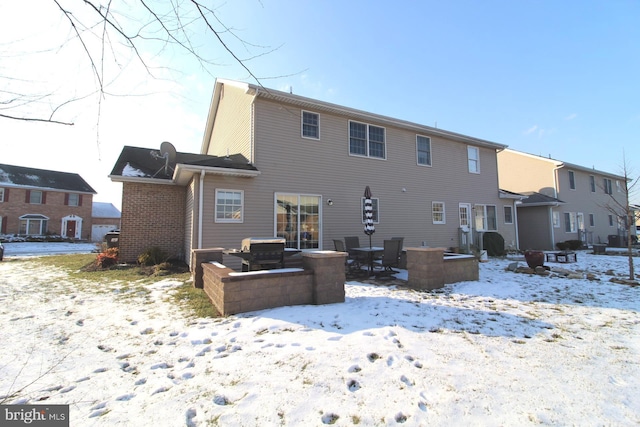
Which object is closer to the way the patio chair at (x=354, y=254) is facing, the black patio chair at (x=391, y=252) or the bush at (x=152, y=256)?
the black patio chair

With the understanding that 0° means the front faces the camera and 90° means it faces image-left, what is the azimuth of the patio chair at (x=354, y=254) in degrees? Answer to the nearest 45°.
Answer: approximately 315°

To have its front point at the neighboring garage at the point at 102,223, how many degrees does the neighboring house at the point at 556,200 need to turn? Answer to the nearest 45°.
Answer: approximately 90° to its left

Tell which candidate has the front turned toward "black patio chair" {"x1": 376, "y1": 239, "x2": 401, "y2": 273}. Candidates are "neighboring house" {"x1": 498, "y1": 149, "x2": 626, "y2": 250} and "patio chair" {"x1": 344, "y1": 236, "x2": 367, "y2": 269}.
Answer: the patio chair

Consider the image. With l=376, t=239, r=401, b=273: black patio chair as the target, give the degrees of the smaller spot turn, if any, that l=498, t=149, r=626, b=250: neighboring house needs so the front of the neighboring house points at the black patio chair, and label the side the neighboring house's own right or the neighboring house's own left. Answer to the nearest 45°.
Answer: approximately 135° to the neighboring house's own left

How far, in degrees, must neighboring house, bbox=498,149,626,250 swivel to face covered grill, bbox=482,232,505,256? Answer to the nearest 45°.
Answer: approximately 135° to its left

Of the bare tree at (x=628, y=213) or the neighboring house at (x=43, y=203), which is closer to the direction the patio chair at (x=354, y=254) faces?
the bare tree

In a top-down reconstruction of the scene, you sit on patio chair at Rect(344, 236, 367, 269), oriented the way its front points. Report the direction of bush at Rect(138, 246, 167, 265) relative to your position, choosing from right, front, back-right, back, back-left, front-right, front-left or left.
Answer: back-right

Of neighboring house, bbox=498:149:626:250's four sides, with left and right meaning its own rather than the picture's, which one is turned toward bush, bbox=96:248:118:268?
left

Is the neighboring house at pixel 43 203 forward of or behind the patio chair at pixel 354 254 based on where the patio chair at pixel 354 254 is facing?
behind

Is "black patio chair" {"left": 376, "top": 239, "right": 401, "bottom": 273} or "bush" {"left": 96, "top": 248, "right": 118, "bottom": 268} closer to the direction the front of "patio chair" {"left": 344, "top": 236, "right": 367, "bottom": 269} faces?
the black patio chair

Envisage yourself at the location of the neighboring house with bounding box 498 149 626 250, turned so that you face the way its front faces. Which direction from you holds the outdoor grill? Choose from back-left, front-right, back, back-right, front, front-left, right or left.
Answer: back-left

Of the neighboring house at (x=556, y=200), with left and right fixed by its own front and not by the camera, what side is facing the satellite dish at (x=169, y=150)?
left

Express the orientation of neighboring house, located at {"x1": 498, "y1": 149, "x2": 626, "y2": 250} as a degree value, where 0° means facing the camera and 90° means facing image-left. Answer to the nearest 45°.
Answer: approximately 135°

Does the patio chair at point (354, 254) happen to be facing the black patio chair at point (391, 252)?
yes
